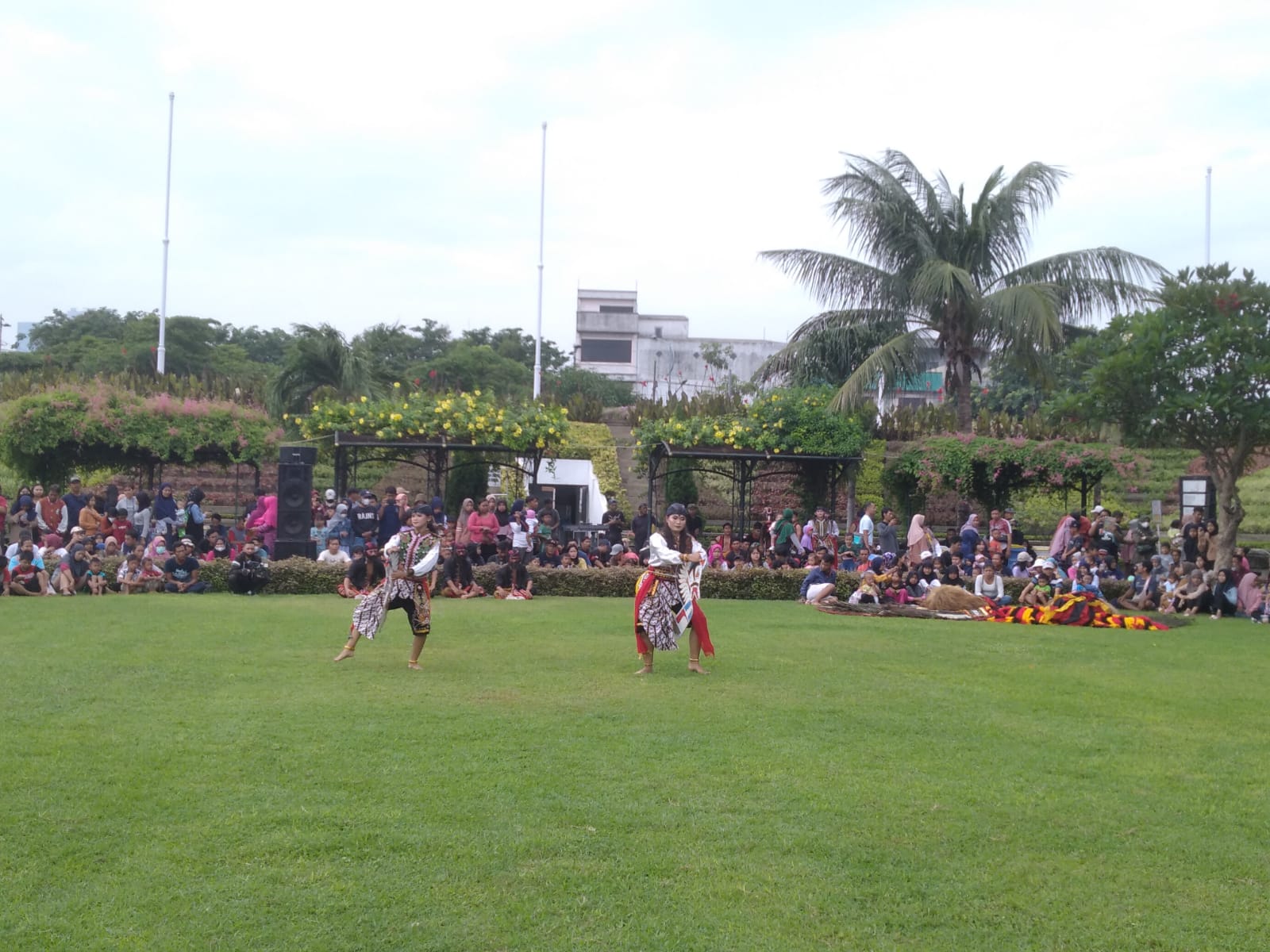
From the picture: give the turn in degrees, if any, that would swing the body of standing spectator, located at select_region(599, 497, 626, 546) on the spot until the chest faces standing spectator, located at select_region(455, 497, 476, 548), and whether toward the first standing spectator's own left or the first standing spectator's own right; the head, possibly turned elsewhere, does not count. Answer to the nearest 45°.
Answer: approximately 45° to the first standing spectator's own right

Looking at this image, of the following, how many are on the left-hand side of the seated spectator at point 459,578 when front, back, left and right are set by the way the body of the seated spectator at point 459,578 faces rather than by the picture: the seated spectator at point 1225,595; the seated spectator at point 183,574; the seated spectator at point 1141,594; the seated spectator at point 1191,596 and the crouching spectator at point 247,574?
3

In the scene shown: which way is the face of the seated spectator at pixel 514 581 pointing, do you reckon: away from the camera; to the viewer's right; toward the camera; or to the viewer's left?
toward the camera

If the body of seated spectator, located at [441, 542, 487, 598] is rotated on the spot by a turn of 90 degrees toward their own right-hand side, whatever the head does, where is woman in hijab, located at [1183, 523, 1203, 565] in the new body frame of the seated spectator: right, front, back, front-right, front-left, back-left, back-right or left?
back

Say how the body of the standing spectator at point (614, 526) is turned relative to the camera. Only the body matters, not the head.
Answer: toward the camera

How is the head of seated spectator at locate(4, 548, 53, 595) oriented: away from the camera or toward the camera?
toward the camera

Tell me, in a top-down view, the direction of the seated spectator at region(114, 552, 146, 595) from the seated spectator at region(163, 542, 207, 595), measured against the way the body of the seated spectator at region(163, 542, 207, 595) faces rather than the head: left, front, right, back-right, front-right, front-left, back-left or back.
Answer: right

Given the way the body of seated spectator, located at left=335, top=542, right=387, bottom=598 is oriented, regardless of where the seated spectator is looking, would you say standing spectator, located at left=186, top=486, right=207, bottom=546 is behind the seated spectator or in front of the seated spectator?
behind

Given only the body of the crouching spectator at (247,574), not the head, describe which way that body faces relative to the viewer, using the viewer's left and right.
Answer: facing the viewer

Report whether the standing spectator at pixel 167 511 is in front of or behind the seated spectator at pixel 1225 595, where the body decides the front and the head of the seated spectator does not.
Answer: in front

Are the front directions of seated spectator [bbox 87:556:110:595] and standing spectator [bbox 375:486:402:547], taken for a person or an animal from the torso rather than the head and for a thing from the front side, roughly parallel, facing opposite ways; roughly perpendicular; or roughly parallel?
roughly parallel

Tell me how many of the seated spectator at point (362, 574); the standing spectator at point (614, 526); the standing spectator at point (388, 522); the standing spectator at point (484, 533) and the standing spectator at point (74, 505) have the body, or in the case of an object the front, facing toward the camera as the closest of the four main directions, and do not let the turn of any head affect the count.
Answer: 5

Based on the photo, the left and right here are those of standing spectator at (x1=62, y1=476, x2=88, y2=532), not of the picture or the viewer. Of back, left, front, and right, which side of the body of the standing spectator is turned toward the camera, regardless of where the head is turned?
front

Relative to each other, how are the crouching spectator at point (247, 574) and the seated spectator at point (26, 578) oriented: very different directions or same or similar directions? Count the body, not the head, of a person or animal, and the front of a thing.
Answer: same or similar directions

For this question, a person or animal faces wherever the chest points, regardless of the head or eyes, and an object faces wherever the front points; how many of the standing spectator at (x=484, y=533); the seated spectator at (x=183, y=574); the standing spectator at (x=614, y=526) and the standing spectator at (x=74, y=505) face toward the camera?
4

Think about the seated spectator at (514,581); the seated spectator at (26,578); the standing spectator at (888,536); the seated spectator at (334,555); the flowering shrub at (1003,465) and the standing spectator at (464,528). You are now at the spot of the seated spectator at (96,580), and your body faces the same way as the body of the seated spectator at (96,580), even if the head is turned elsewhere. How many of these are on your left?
5
